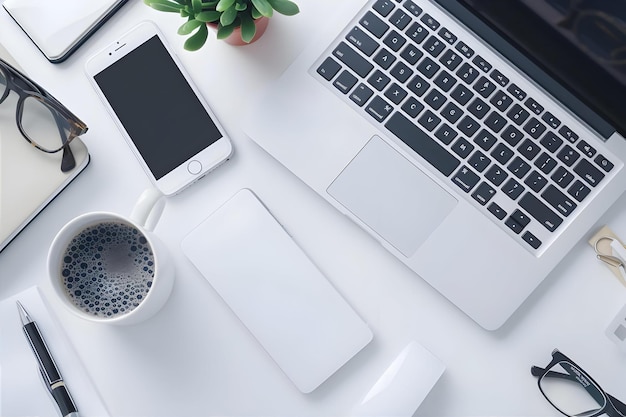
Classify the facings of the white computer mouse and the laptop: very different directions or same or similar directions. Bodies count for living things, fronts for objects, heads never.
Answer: very different directions

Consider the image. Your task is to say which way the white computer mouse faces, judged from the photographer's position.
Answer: facing away from the viewer and to the right of the viewer

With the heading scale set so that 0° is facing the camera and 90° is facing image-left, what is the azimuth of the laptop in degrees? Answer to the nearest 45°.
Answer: approximately 45°
